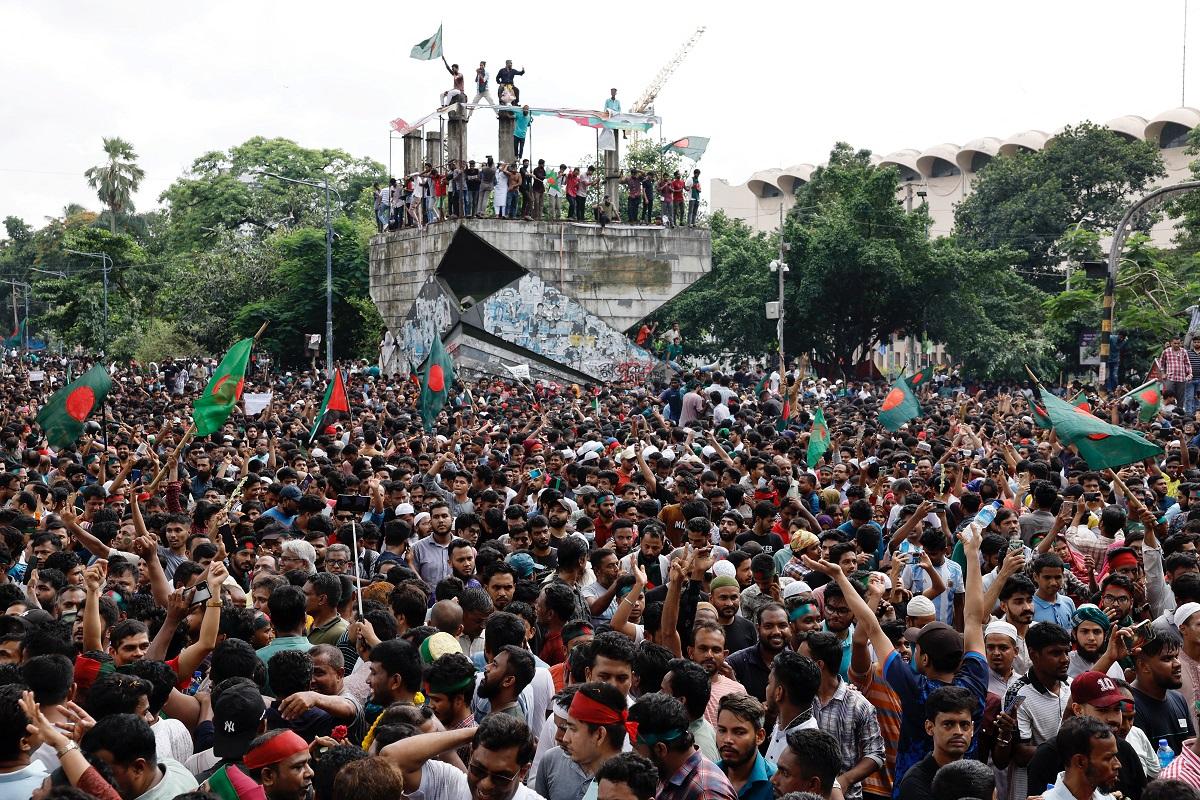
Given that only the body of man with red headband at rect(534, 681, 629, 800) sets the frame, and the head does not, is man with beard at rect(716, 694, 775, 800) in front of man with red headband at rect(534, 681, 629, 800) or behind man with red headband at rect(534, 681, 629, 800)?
behind

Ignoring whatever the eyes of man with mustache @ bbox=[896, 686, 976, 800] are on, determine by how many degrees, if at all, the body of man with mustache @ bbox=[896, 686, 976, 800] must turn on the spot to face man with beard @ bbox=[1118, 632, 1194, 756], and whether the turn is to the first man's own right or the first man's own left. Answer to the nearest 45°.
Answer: approximately 90° to the first man's own left

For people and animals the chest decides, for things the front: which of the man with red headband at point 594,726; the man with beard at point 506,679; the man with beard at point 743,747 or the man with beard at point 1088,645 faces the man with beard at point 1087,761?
the man with beard at point 1088,645

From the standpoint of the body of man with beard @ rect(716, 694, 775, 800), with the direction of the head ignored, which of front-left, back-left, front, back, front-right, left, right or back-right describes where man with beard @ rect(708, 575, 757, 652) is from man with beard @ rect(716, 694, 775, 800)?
back-right

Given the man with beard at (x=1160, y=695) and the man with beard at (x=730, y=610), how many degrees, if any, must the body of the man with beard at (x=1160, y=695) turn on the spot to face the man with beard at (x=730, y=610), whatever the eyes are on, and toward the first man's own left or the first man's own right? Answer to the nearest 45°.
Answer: approximately 135° to the first man's own right

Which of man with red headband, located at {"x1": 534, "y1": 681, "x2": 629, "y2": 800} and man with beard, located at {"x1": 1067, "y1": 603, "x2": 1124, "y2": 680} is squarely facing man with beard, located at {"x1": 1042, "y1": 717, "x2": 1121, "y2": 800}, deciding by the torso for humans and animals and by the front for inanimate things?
man with beard, located at {"x1": 1067, "y1": 603, "x2": 1124, "y2": 680}

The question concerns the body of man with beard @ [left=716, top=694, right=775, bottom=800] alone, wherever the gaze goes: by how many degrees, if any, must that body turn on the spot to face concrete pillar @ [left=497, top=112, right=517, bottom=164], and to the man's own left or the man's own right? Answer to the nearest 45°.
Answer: approximately 135° to the man's own right

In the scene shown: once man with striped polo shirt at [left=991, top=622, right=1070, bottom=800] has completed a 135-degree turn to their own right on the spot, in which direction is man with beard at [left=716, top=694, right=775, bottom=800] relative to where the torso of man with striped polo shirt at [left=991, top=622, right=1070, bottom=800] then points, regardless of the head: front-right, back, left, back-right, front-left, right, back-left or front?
front-left

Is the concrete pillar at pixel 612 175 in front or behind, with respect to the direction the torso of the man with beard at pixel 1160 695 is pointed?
behind
